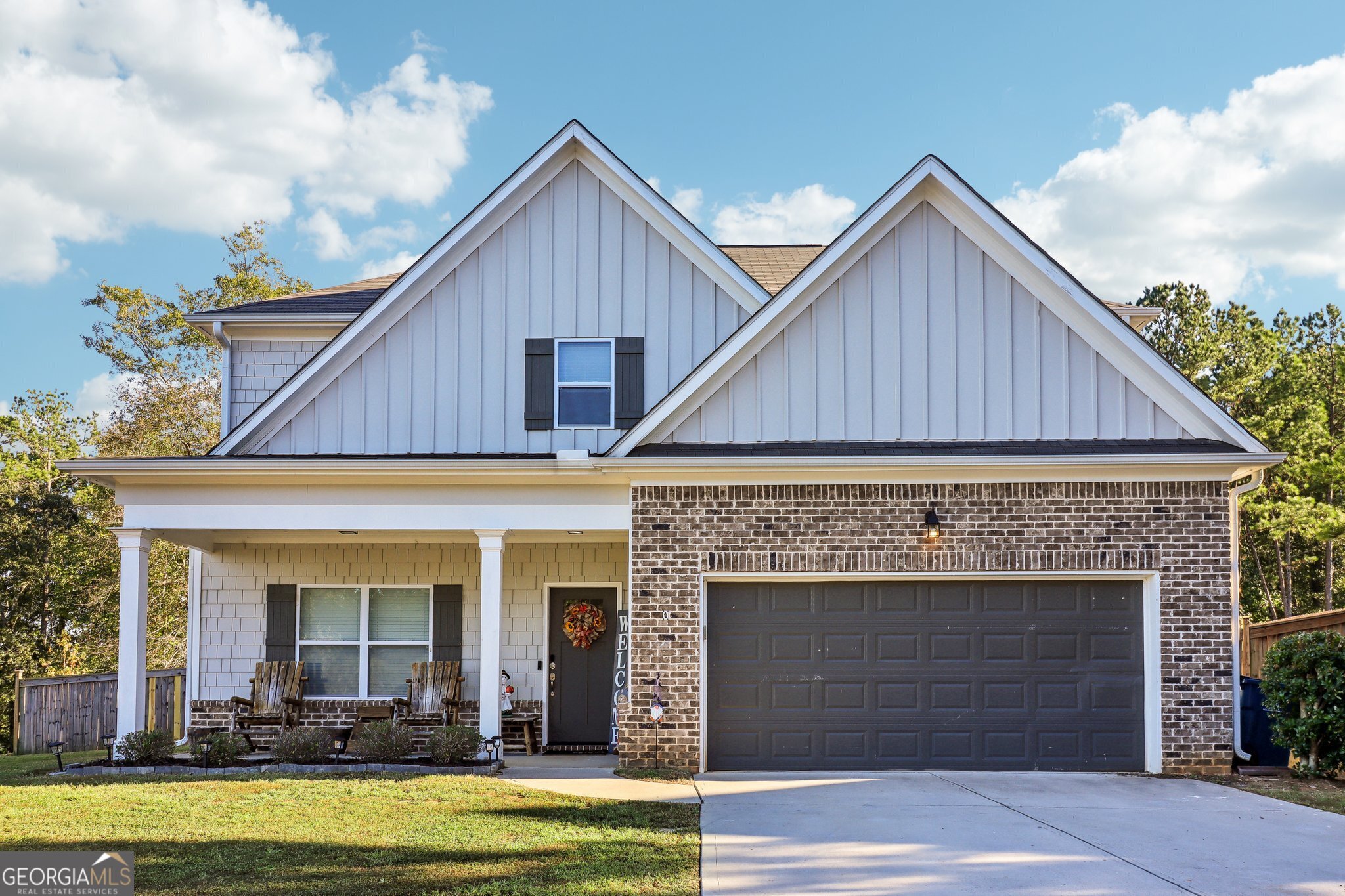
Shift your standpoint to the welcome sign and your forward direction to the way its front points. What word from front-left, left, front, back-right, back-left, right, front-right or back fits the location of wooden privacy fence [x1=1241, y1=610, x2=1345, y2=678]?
left

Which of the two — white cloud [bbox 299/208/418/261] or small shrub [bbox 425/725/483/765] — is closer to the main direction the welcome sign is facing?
the small shrub

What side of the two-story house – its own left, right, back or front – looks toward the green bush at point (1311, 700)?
left

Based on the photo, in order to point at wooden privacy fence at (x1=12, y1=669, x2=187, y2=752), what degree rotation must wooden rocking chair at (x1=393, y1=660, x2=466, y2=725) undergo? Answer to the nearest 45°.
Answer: approximately 90° to its right

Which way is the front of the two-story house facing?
toward the camera

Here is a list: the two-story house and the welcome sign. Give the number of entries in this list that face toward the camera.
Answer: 2

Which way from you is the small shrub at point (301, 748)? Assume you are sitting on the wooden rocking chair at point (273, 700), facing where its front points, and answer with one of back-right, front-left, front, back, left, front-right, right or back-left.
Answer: front-left

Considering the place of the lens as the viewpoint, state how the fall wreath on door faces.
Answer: facing the viewer

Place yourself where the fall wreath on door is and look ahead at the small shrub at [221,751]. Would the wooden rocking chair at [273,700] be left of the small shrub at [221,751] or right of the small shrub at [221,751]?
right

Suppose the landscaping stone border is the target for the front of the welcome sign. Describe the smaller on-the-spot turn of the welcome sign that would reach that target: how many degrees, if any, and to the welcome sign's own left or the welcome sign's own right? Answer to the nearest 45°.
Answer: approximately 45° to the welcome sign's own right

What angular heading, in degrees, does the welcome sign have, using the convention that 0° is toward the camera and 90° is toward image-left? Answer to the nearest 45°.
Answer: approximately 0°

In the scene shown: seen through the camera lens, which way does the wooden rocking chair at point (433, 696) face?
facing the viewer and to the left of the viewer
